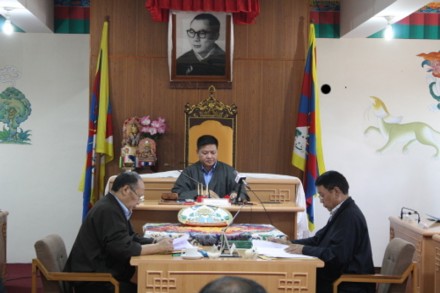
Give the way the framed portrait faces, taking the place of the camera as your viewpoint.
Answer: facing the viewer

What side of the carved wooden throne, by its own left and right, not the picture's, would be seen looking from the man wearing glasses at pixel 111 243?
front

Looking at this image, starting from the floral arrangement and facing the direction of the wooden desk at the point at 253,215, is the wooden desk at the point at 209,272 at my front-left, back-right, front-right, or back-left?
front-right

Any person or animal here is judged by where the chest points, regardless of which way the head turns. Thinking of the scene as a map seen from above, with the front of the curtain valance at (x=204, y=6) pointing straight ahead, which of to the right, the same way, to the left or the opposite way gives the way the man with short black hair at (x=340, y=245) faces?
to the right

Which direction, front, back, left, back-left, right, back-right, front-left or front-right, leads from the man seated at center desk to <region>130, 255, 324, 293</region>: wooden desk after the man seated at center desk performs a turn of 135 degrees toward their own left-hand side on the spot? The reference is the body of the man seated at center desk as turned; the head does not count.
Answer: back-right

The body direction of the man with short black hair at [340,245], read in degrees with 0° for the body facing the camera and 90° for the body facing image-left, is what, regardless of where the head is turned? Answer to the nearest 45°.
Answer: approximately 90°

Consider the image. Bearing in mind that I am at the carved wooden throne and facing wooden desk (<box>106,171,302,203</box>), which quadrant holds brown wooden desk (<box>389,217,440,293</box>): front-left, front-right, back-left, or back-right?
front-left

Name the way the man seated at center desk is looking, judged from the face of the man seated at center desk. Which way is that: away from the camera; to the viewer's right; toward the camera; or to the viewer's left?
toward the camera

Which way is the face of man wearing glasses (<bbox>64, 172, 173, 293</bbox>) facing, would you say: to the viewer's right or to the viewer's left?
to the viewer's right

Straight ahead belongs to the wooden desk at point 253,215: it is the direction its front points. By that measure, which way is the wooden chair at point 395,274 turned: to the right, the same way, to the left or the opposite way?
to the right

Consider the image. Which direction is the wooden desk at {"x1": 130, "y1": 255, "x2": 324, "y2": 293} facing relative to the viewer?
toward the camera

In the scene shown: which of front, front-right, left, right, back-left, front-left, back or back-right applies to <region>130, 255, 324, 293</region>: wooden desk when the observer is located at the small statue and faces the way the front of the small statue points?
front

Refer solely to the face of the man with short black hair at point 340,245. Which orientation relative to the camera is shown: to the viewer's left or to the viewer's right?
to the viewer's left

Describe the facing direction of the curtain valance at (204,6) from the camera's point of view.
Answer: facing the viewer

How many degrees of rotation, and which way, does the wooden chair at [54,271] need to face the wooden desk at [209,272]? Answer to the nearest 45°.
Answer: approximately 45° to its right

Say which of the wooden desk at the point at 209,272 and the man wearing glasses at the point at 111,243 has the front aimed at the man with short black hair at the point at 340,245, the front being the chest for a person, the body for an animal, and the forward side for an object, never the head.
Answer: the man wearing glasses
